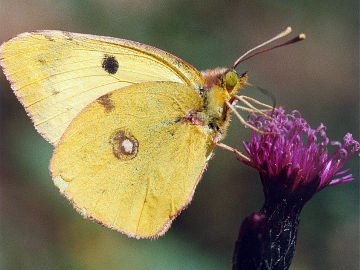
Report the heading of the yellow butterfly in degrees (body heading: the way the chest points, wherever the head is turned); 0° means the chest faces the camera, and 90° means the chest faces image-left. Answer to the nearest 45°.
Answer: approximately 270°
